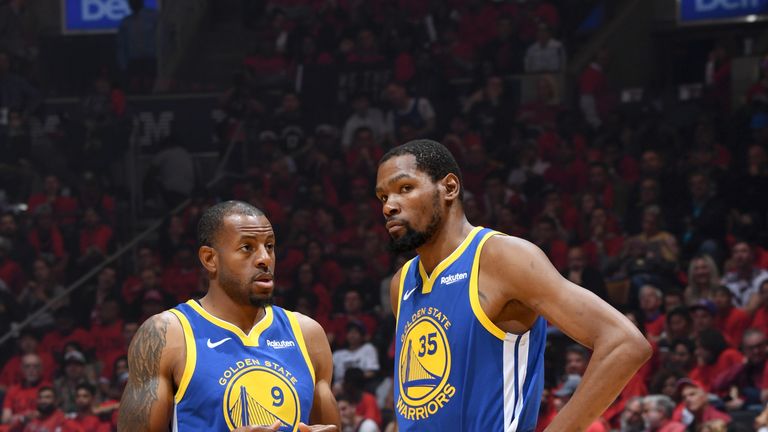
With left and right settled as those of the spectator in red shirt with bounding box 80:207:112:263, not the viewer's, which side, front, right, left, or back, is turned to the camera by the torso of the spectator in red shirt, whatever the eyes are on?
front

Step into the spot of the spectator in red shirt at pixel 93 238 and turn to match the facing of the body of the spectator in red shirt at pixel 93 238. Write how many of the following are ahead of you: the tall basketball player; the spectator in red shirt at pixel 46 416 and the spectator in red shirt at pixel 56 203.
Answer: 2

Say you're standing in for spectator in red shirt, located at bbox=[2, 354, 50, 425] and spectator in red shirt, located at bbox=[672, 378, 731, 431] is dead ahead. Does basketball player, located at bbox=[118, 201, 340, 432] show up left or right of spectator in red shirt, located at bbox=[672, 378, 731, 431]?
right

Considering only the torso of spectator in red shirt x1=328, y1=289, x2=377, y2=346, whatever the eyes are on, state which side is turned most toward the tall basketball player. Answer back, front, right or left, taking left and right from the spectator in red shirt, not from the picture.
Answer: front

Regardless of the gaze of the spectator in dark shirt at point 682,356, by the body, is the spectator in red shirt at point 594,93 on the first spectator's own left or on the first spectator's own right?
on the first spectator's own right

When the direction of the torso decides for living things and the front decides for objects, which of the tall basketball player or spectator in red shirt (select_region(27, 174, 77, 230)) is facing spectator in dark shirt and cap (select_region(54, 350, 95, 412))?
spectator in red shirt (select_region(27, 174, 77, 230))

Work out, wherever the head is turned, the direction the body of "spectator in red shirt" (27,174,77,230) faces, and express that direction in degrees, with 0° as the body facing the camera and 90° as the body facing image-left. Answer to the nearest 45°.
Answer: approximately 0°

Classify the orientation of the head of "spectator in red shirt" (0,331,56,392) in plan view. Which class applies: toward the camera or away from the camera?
toward the camera

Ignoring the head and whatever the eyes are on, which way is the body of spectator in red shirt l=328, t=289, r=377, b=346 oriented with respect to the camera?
toward the camera

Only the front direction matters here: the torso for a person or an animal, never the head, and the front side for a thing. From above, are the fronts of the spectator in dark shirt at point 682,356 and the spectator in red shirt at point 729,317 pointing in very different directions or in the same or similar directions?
same or similar directions

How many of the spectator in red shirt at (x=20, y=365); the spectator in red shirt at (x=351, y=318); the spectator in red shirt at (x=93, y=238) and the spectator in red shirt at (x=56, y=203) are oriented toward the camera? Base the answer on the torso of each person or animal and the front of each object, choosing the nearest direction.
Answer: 4

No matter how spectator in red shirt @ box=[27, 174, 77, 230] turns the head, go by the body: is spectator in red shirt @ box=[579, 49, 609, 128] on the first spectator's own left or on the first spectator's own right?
on the first spectator's own left

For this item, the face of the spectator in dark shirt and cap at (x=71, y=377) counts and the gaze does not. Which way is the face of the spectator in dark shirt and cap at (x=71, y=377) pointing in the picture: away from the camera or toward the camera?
toward the camera

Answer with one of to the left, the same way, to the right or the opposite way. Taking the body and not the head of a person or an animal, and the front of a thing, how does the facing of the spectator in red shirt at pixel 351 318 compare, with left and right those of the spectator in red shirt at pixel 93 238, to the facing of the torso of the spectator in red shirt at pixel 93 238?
the same way

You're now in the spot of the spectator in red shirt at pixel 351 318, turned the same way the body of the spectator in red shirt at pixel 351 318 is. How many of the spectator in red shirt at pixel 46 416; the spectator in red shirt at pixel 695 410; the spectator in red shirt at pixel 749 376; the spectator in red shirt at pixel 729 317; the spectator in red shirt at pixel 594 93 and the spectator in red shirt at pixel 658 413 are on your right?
1

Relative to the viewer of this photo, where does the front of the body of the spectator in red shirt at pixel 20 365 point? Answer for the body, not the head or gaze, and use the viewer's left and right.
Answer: facing the viewer

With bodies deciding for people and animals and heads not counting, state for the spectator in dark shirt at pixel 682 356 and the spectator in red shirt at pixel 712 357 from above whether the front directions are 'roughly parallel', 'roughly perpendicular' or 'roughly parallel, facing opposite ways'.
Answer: roughly parallel

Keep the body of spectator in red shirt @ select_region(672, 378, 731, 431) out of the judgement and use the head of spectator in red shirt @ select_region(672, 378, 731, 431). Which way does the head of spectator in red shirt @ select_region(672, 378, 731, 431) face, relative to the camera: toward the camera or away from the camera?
toward the camera

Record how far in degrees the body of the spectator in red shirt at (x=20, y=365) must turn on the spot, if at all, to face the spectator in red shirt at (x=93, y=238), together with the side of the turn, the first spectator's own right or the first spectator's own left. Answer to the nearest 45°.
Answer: approximately 135° to the first spectator's own left
